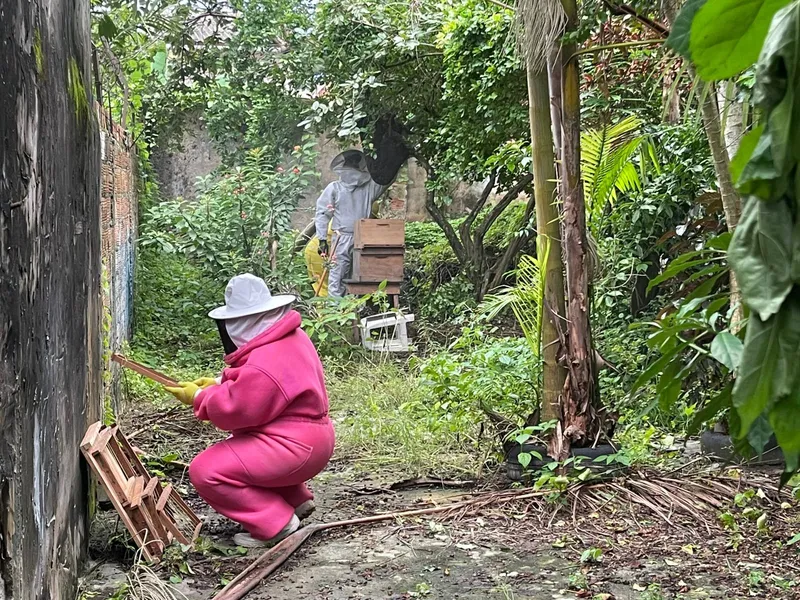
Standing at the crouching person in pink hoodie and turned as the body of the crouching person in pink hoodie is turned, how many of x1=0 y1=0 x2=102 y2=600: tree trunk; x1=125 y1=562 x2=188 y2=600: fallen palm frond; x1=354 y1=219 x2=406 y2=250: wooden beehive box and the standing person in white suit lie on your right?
2

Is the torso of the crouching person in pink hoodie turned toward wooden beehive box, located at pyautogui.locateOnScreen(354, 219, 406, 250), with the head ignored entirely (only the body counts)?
no

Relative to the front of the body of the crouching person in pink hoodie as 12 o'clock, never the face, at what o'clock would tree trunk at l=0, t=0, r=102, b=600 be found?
The tree trunk is roughly at 10 o'clock from the crouching person in pink hoodie.

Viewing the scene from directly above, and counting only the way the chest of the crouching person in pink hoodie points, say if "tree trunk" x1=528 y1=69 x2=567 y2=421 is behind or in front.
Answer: behind

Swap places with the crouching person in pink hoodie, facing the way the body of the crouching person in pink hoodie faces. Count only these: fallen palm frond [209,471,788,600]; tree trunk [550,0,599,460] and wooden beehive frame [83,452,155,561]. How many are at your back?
2

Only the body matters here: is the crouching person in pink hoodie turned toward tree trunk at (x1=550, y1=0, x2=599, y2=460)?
no

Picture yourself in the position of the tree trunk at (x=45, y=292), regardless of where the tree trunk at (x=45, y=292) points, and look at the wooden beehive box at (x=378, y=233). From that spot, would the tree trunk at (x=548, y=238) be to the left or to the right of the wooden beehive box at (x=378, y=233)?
right

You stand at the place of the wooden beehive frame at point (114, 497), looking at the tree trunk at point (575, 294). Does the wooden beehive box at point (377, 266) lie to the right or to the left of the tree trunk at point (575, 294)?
left

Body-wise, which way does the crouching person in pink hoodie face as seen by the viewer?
to the viewer's left

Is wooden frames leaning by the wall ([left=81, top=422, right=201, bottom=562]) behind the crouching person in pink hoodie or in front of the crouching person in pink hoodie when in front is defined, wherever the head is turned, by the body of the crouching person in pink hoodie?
in front

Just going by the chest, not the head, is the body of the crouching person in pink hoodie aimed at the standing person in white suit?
no

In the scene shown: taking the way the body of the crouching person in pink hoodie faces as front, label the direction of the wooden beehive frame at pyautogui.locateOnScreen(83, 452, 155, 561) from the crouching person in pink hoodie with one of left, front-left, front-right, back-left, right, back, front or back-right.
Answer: front-left

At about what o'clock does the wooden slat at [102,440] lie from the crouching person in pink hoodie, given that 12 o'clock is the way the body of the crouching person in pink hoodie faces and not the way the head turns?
The wooden slat is roughly at 11 o'clock from the crouching person in pink hoodie.

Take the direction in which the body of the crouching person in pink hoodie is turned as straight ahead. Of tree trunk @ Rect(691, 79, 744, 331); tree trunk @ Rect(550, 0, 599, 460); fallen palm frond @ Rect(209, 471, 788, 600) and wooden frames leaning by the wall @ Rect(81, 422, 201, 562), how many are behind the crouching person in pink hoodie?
3

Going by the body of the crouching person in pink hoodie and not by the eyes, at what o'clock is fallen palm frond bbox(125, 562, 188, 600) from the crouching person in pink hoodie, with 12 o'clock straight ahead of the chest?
The fallen palm frond is roughly at 10 o'clock from the crouching person in pink hoodie.

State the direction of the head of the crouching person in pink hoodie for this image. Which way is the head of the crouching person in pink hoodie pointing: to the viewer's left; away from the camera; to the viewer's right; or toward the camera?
to the viewer's left
